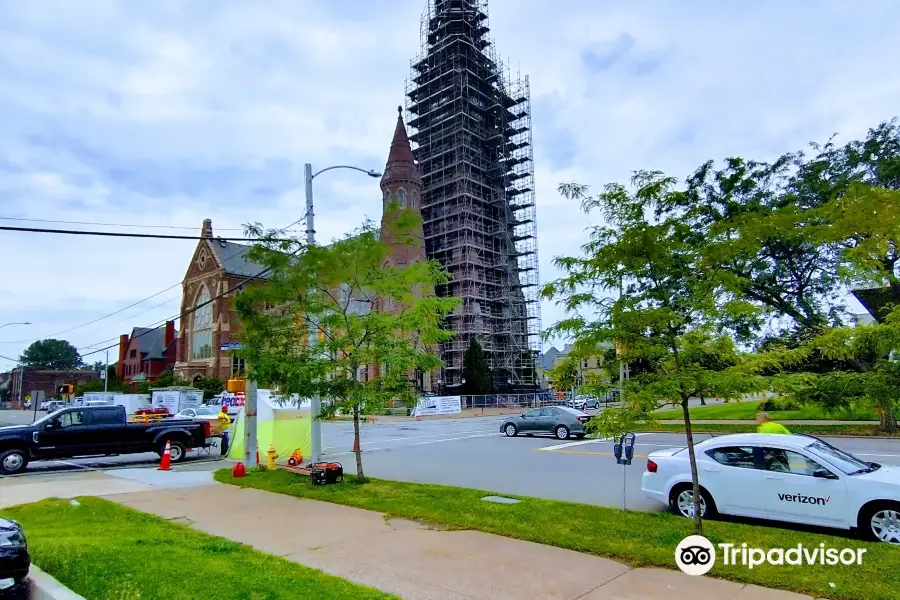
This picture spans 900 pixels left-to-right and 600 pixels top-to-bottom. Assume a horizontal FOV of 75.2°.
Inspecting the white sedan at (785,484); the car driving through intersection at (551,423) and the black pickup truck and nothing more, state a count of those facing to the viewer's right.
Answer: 1

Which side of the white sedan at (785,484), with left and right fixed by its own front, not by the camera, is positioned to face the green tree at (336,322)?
back

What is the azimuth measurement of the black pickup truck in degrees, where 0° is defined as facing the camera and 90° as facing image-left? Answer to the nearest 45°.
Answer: approximately 90°

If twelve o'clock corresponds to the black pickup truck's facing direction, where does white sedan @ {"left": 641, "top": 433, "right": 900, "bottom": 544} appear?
The white sedan is roughly at 8 o'clock from the black pickup truck.

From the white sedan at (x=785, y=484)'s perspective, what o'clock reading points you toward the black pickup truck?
The black pickup truck is roughly at 6 o'clock from the white sedan.

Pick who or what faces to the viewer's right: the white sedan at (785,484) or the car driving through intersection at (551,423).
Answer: the white sedan

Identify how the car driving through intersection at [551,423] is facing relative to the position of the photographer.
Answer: facing away from the viewer and to the left of the viewer

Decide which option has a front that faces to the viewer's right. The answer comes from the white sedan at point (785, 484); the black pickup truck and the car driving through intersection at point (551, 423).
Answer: the white sedan

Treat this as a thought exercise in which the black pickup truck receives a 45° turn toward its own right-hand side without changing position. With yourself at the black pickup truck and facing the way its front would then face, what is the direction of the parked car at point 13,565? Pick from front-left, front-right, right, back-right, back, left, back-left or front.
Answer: back-left

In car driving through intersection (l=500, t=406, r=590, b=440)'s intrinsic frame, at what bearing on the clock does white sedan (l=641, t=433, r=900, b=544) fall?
The white sedan is roughly at 7 o'clock from the car driving through intersection.

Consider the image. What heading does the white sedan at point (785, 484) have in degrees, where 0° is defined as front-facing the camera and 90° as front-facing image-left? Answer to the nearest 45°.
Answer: approximately 270°

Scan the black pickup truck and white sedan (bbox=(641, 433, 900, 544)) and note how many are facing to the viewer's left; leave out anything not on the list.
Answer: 1
